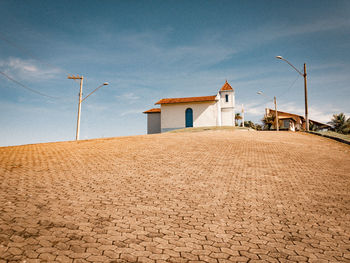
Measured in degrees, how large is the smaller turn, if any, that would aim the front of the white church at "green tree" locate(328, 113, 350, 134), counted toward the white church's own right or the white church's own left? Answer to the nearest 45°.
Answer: approximately 45° to the white church's own left

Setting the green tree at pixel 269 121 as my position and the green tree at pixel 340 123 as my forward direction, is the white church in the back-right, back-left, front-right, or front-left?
back-right

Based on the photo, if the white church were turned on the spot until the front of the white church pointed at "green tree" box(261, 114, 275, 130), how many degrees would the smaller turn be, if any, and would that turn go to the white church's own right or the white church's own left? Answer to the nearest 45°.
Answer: approximately 45° to the white church's own left
